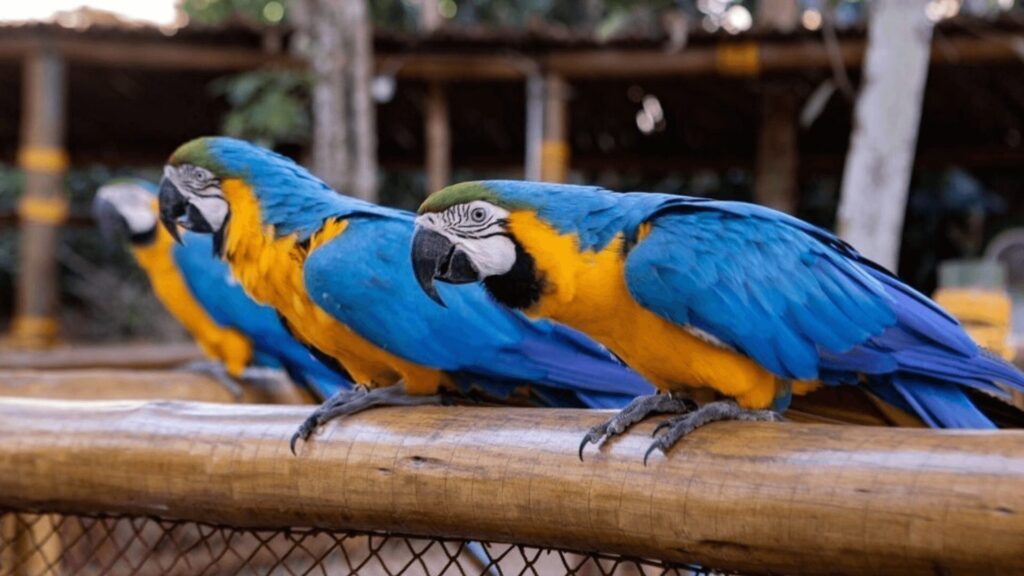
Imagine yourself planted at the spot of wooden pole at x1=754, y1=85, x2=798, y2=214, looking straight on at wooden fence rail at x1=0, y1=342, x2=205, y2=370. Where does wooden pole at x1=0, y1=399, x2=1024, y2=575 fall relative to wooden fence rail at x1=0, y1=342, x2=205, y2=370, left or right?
left

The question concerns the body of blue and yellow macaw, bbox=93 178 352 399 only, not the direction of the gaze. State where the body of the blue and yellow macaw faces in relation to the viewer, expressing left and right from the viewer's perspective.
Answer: facing to the left of the viewer

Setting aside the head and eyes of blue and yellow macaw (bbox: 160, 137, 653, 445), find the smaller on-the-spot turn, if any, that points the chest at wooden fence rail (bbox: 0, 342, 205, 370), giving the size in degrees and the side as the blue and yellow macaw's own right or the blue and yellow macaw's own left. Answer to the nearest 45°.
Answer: approximately 45° to the blue and yellow macaw's own right

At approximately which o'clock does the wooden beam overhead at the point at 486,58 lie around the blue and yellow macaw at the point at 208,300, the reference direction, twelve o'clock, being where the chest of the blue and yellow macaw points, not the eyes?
The wooden beam overhead is roughly at 4 o'clock from the blue and yellow macaw.

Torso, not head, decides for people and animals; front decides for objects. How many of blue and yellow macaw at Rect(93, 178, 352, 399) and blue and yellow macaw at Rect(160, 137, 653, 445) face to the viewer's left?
2

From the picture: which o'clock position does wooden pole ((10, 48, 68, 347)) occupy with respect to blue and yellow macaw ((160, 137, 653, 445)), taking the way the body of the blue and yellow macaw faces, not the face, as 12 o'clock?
The wooden pole is roughly at 2 o'clock from the blue and yellow macaw.

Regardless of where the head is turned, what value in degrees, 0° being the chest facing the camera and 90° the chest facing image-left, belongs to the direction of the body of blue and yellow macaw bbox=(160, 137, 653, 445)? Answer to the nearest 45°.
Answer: approximately 90°

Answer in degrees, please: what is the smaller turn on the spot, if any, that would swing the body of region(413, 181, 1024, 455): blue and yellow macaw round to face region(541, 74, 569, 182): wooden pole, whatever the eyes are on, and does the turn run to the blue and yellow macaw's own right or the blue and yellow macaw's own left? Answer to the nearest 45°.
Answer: approximately 90° to the blue and yellow macaw's own right

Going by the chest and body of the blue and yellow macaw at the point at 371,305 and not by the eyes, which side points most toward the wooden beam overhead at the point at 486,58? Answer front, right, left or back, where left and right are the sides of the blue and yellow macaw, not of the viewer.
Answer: right

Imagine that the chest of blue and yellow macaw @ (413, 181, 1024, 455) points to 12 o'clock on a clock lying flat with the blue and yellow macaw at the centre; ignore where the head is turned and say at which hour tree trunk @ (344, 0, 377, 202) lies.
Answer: The tree trunk is roughly at 2 o'clock from the blue and yellow macaw.

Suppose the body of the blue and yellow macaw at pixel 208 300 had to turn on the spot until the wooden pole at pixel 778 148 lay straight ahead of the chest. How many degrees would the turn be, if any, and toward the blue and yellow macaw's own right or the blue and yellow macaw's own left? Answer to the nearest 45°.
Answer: approximately 135° to the blue and yellow macaw's own right

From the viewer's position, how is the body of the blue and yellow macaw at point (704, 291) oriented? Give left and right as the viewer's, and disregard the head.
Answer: facing to the left of the viewer
